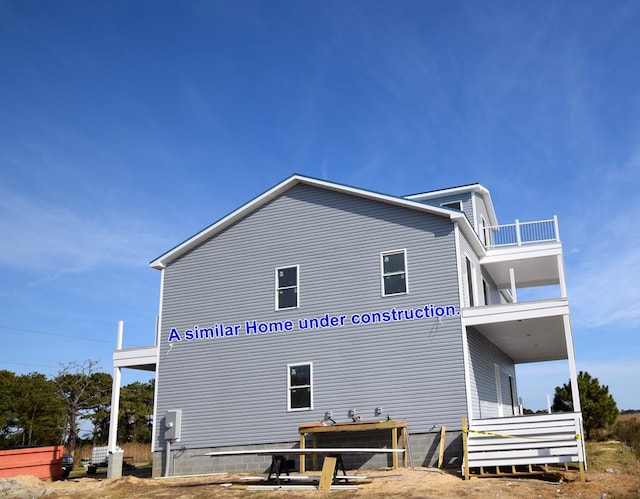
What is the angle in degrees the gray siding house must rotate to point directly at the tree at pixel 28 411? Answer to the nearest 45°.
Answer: approximately 135° to its left

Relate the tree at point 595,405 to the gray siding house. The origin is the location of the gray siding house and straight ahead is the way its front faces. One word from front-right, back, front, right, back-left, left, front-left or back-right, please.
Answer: front-left

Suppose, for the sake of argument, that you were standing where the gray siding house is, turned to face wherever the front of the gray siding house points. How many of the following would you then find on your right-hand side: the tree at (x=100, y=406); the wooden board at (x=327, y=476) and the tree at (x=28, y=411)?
1

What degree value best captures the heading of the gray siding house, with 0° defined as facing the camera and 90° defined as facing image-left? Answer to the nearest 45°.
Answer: approximately 270°

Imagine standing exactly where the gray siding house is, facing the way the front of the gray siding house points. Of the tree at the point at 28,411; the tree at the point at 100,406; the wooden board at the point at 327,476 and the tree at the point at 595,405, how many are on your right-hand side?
1

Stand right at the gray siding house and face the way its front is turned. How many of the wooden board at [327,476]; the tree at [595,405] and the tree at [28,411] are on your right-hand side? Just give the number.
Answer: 1

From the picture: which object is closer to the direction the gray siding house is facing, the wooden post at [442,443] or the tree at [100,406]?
the wooden post

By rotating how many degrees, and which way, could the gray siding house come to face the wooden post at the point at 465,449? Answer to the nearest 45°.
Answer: approximately 45° to its right

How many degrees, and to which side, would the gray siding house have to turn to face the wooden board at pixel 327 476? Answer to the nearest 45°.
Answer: approximately 90° to its right

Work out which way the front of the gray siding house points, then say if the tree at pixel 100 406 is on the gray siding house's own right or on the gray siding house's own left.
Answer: on the gray siding house's own left

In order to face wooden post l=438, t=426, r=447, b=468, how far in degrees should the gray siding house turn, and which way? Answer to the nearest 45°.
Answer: approximately 45° to its right
